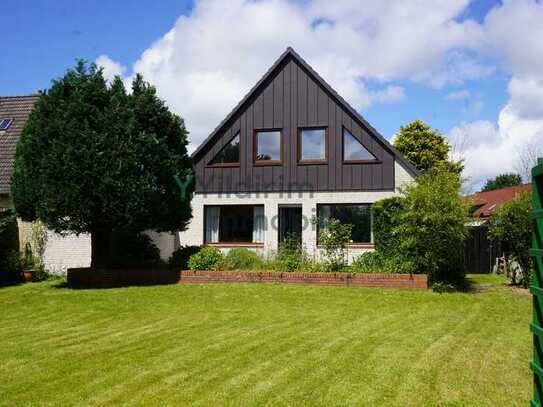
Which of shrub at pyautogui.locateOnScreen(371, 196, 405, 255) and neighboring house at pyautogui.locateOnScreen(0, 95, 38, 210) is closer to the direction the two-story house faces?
the shrub

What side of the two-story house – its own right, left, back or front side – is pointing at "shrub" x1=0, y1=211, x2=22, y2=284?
right

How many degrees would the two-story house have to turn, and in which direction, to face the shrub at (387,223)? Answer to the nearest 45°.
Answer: approximately 45° to its left

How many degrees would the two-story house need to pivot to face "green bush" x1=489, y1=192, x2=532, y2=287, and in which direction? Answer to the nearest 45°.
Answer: approximately 45° to its left

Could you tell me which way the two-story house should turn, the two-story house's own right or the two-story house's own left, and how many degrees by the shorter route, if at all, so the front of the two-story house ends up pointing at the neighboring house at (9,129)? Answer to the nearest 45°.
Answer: approximately 90° to the two-story house's own right

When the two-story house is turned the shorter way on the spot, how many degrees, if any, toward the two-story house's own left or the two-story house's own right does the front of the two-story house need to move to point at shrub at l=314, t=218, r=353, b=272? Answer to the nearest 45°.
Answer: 0° — it already faces it

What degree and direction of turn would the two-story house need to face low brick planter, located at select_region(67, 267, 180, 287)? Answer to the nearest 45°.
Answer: approximately 45° to its right

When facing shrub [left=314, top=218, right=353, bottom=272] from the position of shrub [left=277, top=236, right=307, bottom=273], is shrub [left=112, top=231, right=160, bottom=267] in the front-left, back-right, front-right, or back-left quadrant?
back-left

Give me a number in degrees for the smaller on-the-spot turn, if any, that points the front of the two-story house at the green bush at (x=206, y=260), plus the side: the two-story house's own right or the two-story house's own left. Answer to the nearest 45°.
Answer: approximately 45° to the two-story house's own right

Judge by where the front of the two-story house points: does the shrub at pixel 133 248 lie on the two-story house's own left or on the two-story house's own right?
on the two-story house's own right

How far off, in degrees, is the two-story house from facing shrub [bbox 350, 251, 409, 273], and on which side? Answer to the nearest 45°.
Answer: approximately 45° to its left

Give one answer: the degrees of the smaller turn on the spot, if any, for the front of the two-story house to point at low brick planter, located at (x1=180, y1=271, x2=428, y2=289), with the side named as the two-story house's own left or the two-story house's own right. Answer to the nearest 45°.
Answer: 0° — it already faces it

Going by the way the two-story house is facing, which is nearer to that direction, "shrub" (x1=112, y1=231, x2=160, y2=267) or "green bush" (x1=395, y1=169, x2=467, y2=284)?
the green bush

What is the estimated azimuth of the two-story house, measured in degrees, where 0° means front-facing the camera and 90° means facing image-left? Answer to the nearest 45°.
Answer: approximately 0°
